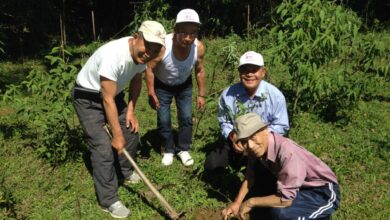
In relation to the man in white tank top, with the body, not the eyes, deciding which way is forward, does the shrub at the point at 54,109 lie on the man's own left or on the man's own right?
on the man's own right

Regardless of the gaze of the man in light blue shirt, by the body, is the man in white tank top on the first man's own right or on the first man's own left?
on the first man's own right

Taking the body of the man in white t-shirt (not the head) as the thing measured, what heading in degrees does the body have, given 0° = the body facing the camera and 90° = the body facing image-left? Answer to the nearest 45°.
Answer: approximately 315°

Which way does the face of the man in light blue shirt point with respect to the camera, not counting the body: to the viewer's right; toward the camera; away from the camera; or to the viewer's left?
toward the camera

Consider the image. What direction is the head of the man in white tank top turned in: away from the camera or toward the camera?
toward the camera

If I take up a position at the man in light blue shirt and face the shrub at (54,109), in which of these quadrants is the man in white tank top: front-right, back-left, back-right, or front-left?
front-right

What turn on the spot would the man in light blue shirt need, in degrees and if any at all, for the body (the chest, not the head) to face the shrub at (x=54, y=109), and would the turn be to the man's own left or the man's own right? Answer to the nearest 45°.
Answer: approximately 90° to the man's own right

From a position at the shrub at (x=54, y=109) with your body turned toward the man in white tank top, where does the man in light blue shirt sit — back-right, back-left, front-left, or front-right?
front-right

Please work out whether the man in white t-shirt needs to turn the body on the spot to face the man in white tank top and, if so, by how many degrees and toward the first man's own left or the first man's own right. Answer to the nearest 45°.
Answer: approximately 90° to the first man's own left

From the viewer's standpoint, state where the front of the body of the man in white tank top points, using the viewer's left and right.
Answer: facing the viewer

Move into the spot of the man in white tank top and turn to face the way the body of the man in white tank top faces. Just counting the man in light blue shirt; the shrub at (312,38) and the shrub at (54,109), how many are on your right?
1

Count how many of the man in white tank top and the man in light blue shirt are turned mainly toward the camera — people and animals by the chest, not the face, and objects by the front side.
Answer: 2

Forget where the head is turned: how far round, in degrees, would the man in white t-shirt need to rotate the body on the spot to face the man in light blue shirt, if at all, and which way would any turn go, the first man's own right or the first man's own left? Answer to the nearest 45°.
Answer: approximately 45° to the first man's own left

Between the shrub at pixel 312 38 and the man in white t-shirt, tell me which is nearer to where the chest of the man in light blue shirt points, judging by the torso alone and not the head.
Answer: the man in white t-shirt

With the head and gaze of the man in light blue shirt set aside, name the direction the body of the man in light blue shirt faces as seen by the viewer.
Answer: toward the camera
